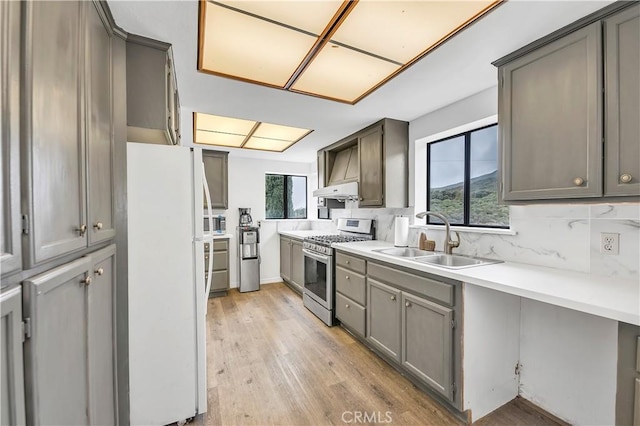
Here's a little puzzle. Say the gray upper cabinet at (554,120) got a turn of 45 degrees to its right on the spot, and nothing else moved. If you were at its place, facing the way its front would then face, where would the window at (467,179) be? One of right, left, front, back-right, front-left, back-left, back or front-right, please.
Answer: front-right

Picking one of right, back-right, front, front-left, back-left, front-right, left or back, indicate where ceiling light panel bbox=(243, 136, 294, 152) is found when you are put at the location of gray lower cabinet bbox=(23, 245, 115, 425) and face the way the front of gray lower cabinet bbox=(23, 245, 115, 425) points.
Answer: left

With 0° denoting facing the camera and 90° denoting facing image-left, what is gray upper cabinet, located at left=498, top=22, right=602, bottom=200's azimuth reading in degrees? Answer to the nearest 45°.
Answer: approximately 45°

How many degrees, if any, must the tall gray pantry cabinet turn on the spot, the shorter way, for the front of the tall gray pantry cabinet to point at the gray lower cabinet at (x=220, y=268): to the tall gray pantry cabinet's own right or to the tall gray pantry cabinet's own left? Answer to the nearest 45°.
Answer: approximately 90° to the tall gray pantry cabinet's own left

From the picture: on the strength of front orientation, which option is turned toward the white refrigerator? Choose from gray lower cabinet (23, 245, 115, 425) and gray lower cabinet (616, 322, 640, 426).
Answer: gray lower cabinet (616, 322, 640, 426)

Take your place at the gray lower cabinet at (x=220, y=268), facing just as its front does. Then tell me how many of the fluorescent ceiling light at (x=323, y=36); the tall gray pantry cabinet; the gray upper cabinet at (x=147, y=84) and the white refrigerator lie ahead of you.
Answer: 4

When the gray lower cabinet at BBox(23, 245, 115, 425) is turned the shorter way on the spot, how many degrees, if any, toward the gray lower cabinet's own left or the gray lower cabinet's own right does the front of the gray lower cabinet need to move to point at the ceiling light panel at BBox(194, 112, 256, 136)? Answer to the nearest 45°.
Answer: approximately 90° to the gray lower cabinet's own left

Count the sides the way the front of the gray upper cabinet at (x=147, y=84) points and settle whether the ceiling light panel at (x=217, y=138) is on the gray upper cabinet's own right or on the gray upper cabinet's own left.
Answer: on the gray upper cabinet's own left

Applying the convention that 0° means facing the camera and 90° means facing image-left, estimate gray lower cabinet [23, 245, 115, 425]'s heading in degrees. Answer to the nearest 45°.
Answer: approximately 315°

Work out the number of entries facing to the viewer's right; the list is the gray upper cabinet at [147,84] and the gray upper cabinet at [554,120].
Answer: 1

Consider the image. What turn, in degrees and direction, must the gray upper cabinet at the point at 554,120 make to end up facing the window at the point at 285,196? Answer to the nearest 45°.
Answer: approximately 45° to its right

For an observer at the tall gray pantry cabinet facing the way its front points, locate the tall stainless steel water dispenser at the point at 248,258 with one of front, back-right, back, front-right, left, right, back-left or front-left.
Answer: left

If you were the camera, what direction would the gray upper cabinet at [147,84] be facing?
facing to the right of the viewer

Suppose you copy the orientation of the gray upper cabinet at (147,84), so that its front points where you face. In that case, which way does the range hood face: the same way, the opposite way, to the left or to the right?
the opposite way

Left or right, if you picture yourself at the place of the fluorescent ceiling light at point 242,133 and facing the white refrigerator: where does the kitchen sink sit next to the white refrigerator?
left

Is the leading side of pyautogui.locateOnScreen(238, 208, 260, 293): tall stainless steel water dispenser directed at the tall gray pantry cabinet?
yes

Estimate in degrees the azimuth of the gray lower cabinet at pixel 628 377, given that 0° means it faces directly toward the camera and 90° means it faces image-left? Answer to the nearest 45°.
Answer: approximately 45°

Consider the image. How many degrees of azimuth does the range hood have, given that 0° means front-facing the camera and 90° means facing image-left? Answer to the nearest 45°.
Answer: approximately 45°
